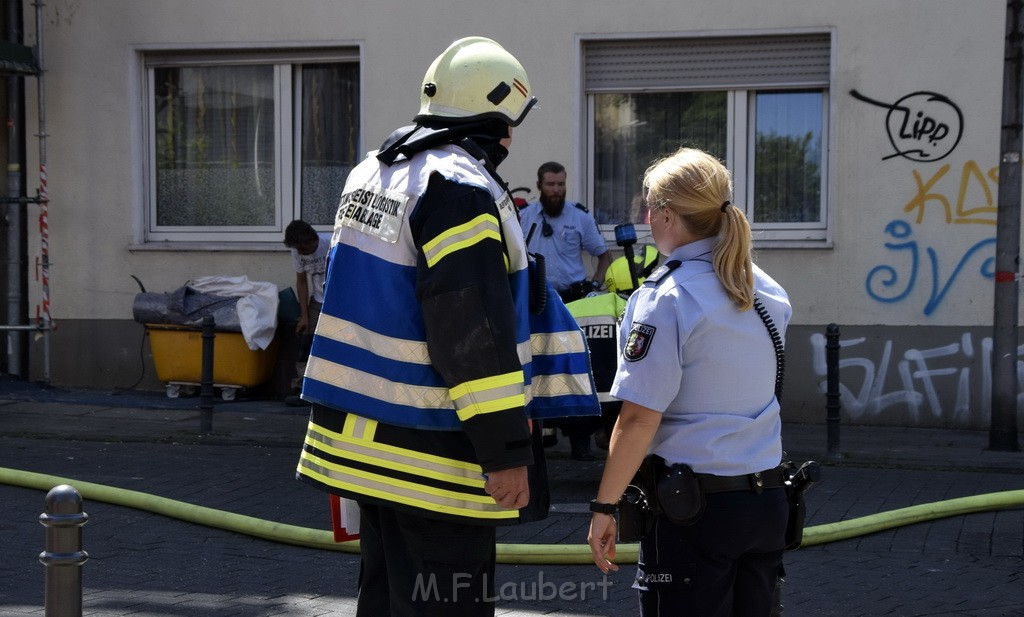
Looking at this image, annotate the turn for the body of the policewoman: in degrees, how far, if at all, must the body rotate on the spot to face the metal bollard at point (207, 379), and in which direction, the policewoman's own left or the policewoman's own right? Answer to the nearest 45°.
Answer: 0° — they already face it

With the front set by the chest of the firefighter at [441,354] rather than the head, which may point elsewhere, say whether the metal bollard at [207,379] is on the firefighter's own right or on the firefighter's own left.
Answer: on the firefighter's own left

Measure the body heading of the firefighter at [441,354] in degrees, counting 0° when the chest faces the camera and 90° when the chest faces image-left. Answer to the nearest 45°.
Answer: approximately 225°

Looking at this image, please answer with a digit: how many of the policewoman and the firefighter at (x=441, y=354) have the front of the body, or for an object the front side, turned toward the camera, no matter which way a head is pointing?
0

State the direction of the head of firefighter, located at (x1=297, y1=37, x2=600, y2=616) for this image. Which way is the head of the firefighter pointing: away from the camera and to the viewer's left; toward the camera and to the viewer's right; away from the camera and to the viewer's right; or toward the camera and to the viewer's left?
away from the camera and to the viewer's right

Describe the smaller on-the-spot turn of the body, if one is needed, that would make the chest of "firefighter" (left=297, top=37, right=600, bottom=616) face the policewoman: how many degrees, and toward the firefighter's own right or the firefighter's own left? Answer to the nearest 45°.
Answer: approximately 45° to the firefighter's own right

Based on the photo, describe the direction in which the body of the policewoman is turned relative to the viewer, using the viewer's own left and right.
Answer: facing away from the viewer and to the left of the viewer

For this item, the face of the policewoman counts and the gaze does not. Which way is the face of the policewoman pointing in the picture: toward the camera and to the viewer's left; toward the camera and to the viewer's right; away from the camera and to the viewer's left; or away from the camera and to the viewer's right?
away from the camera and to the viewer's left

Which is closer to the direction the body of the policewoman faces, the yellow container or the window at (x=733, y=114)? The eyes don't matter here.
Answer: the yellow container

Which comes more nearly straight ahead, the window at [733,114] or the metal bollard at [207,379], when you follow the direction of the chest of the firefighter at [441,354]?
the window

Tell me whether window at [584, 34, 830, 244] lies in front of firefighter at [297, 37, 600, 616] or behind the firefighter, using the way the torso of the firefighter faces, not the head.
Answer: in front

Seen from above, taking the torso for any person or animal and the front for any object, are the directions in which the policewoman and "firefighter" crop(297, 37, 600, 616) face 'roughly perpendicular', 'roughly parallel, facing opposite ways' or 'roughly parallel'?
roughly perpendicular

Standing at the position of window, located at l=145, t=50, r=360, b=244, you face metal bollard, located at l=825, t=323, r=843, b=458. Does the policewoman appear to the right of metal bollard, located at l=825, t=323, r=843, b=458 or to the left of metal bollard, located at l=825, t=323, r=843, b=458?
right

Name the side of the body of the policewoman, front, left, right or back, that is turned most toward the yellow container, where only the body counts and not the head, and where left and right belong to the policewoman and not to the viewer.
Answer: front
